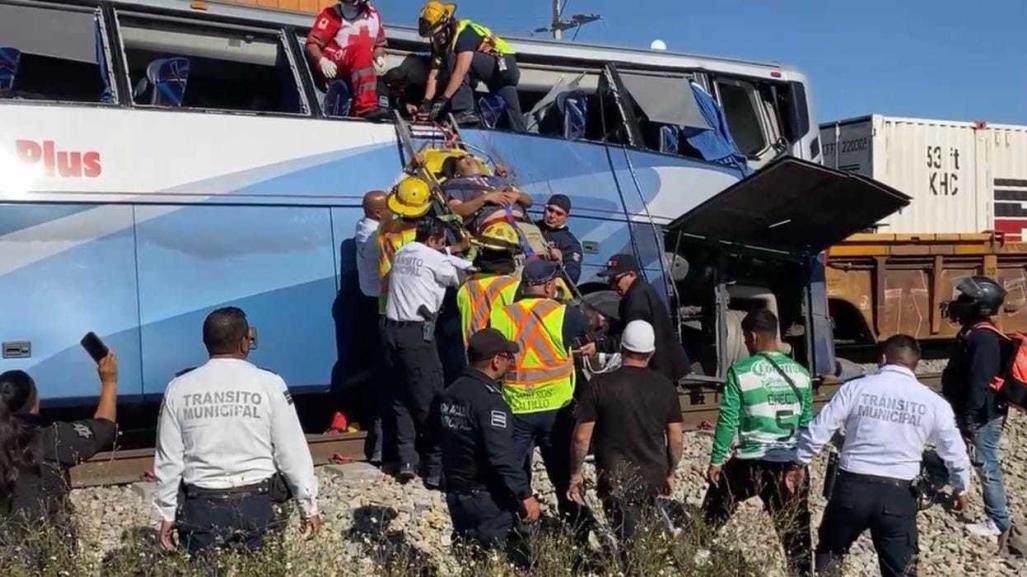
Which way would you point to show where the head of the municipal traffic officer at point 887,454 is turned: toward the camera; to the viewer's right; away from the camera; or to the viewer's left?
away from the camera

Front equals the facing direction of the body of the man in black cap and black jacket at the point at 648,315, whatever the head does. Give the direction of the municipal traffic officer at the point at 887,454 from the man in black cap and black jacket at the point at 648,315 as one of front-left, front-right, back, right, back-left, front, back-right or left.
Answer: back-left

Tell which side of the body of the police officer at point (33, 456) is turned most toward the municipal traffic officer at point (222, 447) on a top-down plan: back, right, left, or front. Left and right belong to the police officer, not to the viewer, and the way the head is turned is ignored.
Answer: right

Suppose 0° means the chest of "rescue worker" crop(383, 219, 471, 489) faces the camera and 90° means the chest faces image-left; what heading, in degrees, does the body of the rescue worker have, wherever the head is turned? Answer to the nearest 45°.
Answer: approximately 225°

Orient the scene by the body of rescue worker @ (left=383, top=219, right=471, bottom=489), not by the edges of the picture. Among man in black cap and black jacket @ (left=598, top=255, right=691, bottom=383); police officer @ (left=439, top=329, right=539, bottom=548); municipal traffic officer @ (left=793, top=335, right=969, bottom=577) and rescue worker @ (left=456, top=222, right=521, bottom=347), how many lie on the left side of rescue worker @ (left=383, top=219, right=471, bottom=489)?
0

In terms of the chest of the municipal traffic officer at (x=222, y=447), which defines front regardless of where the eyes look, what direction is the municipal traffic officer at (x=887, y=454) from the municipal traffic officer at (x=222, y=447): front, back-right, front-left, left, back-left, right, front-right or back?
right

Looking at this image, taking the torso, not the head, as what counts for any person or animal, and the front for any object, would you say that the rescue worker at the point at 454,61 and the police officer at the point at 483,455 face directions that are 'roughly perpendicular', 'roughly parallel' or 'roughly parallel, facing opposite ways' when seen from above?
roughly parallel, facing opposite ways

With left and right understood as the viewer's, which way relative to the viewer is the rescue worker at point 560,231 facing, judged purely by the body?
facing the viewer and to the left of the viewer

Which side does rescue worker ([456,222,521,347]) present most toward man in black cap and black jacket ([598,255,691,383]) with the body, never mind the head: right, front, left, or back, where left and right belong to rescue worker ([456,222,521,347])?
right

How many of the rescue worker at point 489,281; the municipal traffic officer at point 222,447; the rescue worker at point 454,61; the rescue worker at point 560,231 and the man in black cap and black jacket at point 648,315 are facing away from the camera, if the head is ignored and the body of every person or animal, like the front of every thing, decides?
2

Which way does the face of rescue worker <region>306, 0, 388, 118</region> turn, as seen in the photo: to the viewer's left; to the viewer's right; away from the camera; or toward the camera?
toward the camera

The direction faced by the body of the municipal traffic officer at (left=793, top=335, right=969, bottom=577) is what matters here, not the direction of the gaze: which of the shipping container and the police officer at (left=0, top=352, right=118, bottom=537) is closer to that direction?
the shipping container

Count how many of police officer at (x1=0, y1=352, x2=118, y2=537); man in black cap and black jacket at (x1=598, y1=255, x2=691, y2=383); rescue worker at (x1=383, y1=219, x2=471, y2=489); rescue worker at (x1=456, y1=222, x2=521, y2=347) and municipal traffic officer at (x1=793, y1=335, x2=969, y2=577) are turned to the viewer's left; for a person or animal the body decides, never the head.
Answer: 1

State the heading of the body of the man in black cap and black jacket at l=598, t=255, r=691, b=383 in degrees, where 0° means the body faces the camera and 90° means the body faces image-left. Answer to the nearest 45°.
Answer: approximately 90°

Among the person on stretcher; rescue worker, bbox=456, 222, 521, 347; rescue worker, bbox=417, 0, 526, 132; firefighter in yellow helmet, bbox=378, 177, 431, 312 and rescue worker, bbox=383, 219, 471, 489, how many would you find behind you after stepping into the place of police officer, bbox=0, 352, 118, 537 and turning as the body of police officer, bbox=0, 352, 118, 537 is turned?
0

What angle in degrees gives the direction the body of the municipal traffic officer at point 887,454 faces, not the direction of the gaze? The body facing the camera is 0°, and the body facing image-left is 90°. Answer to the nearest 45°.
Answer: approximately 180°

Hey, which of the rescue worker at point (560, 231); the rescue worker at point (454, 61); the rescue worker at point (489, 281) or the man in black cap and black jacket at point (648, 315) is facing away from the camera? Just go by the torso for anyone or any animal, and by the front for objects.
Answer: the rescue worker at point (489, 281)

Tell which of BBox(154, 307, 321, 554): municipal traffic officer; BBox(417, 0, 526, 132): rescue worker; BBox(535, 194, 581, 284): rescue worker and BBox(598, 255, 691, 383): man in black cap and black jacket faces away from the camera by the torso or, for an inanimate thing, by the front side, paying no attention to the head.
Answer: BBox(154, 307, 321, 554): municipal traffic officer
